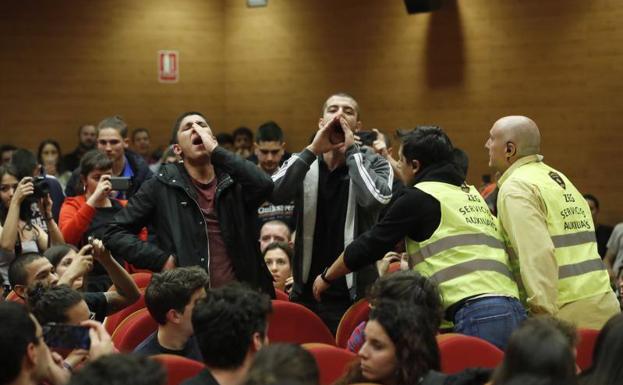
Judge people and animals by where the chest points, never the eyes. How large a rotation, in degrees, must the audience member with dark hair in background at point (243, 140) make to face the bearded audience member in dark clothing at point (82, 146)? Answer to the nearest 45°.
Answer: approximately 90° to their right

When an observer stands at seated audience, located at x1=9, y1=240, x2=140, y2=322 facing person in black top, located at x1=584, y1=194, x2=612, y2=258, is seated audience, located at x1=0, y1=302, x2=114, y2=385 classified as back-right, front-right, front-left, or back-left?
back-right

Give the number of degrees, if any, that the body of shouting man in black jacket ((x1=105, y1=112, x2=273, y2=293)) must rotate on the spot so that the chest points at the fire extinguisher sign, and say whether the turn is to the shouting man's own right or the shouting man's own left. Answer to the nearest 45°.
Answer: approximately 135° to the shouting man's own left

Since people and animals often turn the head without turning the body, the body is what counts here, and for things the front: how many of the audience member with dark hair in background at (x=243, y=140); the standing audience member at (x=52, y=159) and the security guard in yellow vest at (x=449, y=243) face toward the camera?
2

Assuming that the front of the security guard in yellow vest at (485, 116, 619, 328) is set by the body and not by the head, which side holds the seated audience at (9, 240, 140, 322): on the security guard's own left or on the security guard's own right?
on the security guard's own left

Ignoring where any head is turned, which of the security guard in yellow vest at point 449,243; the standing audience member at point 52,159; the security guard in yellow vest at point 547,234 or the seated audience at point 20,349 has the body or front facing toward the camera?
the standing audience member at point 52,159

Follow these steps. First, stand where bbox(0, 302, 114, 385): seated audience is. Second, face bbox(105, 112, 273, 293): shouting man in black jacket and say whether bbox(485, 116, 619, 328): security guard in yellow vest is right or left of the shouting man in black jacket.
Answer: right

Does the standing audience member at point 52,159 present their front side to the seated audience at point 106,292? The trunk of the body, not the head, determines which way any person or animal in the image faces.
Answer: yes

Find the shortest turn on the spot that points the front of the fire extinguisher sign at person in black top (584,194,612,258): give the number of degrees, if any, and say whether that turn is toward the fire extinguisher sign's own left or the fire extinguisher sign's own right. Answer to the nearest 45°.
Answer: approximately 45° to the fire extinguisher sign's own left

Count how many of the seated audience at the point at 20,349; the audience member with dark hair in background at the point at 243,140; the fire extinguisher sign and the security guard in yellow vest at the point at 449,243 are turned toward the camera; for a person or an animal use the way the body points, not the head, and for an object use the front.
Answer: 2

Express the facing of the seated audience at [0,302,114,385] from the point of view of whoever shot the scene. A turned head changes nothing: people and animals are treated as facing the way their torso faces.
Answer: facing away from the viewer and to the right of the viewer

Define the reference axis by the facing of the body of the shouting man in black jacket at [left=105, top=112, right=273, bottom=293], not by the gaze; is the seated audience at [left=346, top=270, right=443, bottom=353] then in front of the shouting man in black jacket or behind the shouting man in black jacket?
in front
